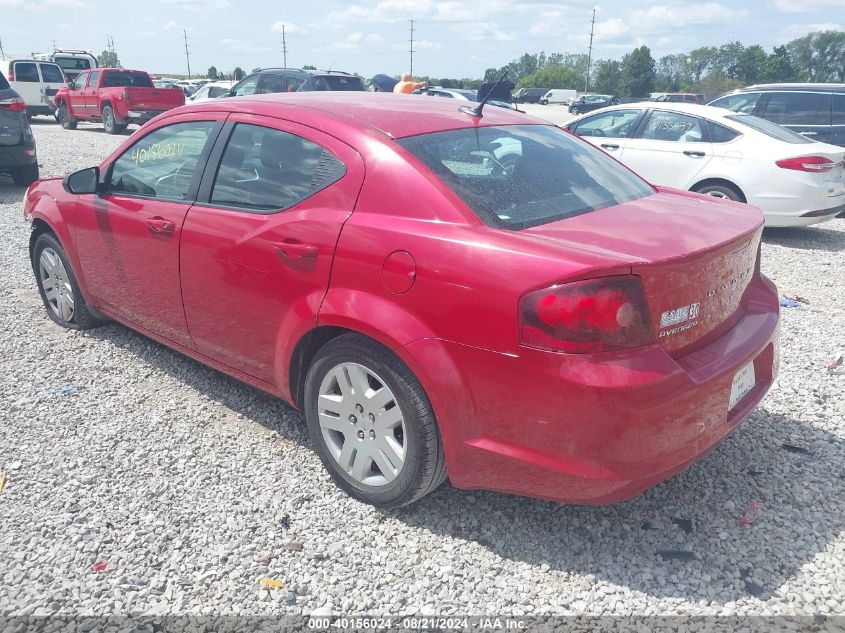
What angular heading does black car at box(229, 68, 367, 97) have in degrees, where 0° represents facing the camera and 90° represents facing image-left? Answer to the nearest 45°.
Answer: approximately 135°

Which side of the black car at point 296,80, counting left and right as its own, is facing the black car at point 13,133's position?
left

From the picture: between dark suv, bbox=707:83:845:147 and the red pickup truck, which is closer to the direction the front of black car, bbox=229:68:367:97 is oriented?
the red pickup truck

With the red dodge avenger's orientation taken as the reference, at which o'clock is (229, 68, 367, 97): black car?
The black car is roughly at 1 o'clock from the red dodge avenger.

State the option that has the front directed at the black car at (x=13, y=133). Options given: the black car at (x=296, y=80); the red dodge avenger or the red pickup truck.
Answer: the red dodge avenger

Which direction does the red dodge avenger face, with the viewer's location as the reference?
facing away from the viewer and to the left of the viewer

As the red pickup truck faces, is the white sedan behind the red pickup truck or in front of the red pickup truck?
behind

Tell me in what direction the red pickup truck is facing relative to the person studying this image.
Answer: facing away from the viewer and to the left of the viewer
